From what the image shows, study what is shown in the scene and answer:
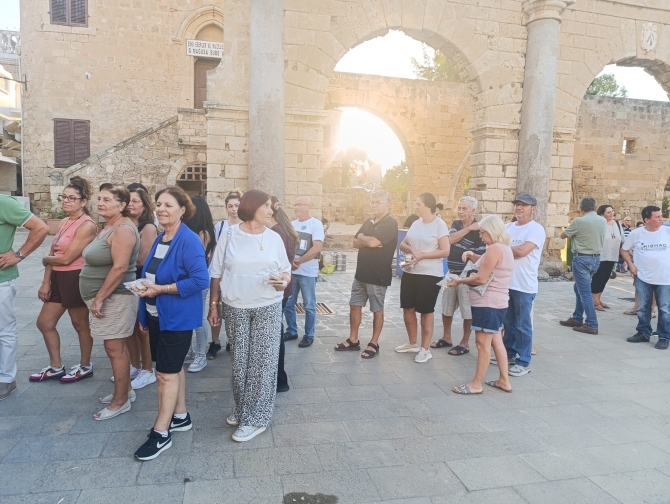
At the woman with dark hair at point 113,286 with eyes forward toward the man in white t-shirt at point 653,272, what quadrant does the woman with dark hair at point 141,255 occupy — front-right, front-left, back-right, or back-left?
front-left

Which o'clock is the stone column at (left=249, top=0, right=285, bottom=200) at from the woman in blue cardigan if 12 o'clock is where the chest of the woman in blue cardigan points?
The stone column is roughly at 5 o'clock from the woman in blue cardigan.

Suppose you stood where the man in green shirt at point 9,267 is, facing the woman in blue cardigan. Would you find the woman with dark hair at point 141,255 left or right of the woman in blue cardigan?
left

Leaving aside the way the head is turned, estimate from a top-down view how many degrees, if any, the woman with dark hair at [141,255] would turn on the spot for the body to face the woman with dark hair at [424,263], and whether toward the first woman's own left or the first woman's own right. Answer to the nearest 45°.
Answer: approximately 135° to the first woman's own left

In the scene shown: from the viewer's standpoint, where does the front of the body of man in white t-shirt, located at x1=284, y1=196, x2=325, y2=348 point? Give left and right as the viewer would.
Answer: facing the viewer and to the left of the viewer

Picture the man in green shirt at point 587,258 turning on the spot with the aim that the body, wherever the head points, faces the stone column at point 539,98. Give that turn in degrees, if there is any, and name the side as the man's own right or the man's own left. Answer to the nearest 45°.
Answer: approximately 45° to the man's own right

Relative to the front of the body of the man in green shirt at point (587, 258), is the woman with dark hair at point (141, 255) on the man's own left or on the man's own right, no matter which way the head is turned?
on the man's own left

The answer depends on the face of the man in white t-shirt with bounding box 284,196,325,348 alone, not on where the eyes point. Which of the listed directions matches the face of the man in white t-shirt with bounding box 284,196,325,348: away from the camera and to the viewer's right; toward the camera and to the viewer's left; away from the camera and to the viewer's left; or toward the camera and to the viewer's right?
toward the camera and to the viewer's left

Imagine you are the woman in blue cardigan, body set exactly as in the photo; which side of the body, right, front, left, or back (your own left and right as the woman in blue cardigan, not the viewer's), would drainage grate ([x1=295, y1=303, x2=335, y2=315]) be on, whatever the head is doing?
back

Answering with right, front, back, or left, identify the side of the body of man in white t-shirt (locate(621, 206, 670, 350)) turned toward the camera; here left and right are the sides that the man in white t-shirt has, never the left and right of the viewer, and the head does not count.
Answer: front

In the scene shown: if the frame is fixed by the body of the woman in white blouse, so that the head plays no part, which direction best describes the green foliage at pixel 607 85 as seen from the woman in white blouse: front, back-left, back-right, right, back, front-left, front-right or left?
back-left

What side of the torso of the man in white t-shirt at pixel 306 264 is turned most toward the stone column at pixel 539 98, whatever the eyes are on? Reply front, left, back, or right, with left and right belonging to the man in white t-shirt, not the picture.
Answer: back

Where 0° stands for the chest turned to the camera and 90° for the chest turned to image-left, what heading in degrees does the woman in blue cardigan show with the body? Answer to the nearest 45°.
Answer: approximately 45°
